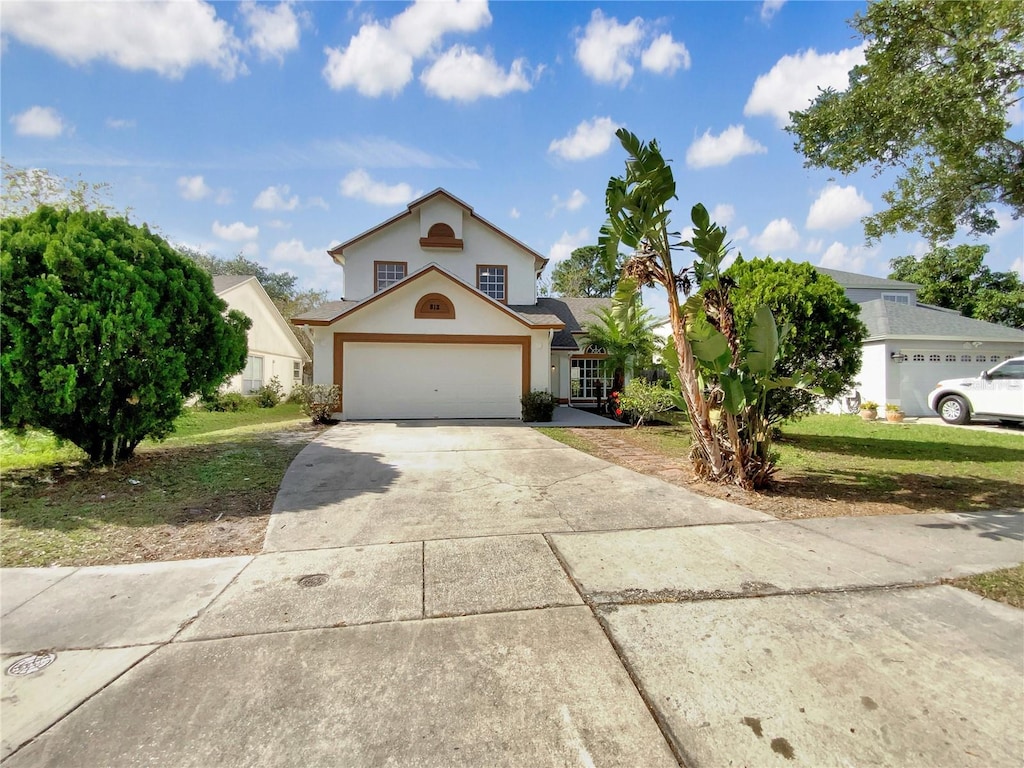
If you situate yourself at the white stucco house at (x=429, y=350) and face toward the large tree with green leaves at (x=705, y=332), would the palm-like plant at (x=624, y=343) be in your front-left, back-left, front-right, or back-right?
front-left

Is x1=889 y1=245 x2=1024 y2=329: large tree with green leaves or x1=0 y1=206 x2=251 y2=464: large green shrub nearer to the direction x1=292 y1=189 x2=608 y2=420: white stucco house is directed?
the large green shrub

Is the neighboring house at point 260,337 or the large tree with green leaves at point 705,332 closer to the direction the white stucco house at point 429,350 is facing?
the large tree with green leaves

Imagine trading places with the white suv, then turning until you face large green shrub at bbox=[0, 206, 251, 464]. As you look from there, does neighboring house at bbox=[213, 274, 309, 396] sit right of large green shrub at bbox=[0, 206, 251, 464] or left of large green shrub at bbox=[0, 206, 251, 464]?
right

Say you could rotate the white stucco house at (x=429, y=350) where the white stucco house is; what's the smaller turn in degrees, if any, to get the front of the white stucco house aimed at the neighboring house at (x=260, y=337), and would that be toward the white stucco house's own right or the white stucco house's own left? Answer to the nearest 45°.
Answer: approximately 135° to the white stucco house's own right

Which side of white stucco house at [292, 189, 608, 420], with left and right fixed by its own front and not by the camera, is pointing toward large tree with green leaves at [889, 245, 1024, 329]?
left

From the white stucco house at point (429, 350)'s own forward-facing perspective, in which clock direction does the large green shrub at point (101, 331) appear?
The large green shrub is roughly at 1 o'clock from the white stucco house.

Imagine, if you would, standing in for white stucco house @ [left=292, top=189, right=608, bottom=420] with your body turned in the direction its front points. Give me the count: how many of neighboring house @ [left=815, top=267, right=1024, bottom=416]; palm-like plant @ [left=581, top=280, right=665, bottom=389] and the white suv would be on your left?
3

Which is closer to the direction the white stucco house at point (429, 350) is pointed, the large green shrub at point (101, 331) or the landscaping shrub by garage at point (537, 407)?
the large green shrub

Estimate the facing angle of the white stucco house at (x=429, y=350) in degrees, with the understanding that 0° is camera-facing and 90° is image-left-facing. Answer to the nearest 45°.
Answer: approximately 0°

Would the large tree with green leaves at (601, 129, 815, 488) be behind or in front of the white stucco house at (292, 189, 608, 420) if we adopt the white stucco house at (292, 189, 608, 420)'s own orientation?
in front

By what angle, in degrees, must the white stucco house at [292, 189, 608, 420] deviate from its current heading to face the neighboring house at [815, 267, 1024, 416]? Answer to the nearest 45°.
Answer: approximately 90° to its left

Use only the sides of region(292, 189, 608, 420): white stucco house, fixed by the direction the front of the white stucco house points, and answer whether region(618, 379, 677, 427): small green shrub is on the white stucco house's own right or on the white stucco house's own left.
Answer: on the white stucco house's own left

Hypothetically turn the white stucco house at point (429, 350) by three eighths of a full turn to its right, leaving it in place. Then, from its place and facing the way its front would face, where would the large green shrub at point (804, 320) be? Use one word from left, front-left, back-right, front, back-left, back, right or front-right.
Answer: back

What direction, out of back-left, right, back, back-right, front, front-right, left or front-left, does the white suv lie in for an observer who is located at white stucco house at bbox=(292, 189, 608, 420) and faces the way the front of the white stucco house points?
left
